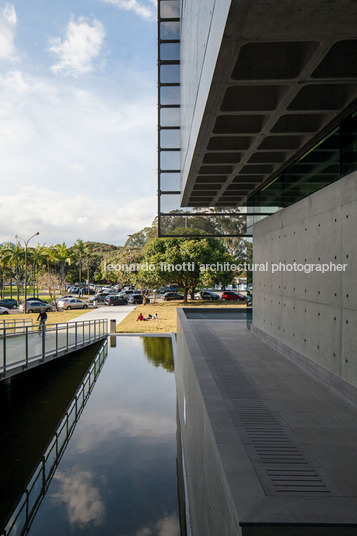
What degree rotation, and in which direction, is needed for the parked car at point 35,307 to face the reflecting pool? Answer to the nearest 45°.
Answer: approximately 90° to its right

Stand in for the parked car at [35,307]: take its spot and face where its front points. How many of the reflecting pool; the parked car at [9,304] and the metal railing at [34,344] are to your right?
2

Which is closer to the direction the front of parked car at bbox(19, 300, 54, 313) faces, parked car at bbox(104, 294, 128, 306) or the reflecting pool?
the parked car

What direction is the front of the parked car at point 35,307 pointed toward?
to the viewer's right

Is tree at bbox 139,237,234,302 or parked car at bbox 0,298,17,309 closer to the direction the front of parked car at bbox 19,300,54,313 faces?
the tree
